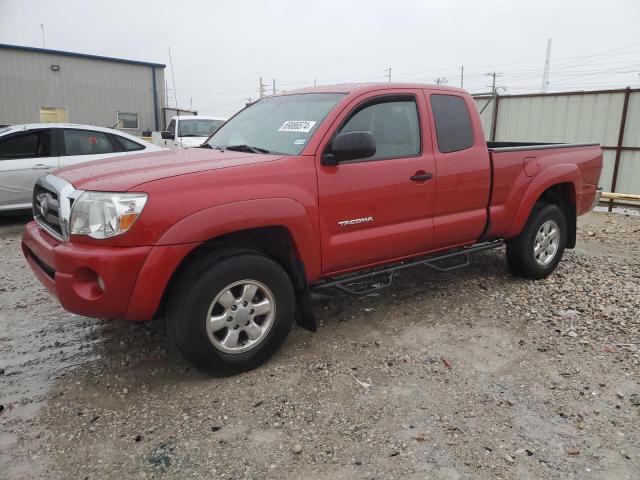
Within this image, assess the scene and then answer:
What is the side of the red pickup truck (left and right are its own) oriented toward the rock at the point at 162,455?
front

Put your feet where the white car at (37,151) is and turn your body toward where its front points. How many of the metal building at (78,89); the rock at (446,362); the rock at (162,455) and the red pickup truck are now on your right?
1

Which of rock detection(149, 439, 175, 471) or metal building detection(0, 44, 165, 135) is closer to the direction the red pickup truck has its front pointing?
the rock

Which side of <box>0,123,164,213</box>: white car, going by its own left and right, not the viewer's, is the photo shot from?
left

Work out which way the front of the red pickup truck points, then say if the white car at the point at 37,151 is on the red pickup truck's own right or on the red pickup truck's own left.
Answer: on the red pickup truck's own right

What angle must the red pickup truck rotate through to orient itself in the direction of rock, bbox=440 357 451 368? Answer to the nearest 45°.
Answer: approximately 135° to its left

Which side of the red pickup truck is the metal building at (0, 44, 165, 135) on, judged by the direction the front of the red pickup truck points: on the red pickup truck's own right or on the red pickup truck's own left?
on the red pickup truck's own right
